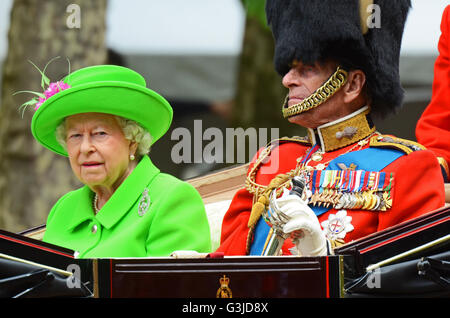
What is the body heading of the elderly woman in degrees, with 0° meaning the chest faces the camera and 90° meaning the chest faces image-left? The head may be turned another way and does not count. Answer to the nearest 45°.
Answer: approximately 45°

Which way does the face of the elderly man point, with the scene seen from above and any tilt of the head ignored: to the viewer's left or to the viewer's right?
to the viewer's left

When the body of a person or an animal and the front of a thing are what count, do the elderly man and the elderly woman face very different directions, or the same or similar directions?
same or similar directions

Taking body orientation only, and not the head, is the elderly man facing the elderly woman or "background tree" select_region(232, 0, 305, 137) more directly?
the elderly woman

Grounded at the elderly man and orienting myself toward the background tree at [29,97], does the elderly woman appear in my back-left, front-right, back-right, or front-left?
front-left

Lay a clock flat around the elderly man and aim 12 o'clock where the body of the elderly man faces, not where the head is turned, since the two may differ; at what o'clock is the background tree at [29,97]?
The background tree is roughly at 3 o'clock from the elderly man.

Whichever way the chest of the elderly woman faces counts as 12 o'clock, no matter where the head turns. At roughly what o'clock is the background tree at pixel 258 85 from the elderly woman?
The background tree is roughly at 5 o'clock from the elderly woman.

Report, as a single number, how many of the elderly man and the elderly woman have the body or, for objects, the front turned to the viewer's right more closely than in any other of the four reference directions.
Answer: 0

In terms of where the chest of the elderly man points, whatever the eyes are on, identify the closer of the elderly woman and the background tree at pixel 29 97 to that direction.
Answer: the elderly woman

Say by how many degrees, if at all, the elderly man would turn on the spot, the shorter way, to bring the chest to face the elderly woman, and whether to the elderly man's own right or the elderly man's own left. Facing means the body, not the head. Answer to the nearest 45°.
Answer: approximately 45° to the elderly man's own right

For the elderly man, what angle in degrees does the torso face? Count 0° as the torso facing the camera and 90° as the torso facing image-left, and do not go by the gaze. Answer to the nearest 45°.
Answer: approximately 45°

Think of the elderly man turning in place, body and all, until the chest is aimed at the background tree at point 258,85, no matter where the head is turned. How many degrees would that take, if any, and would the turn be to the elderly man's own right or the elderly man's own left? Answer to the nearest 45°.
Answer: approximately 135° to the elderly man's own right

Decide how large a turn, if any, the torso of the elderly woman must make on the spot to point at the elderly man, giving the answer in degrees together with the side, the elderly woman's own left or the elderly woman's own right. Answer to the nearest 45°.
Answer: approximately 135° to the elderly woman's own left
